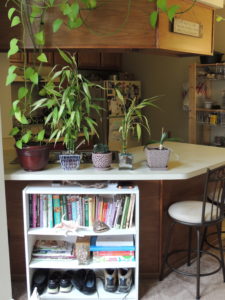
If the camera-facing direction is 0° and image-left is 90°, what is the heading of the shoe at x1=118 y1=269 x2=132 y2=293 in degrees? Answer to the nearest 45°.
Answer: approximately 0°

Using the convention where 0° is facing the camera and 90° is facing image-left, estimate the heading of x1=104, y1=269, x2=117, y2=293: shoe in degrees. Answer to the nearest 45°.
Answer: approximately 0°

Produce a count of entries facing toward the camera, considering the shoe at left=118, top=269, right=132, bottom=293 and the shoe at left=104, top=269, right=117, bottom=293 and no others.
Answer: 2
